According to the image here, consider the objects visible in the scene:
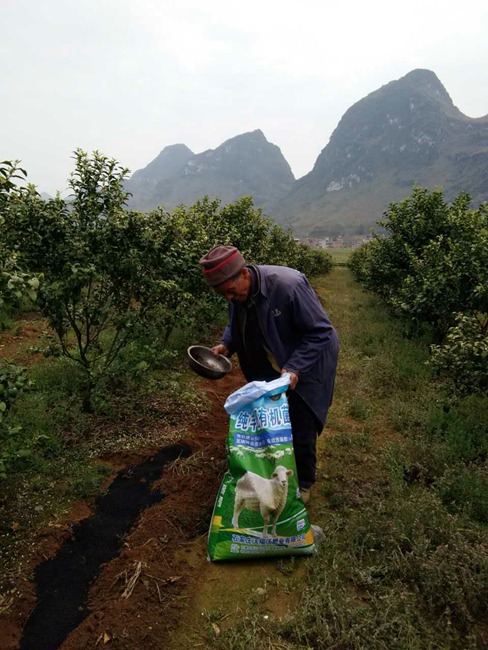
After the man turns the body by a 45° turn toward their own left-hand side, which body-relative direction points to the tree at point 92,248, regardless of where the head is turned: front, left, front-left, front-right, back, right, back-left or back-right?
back-right

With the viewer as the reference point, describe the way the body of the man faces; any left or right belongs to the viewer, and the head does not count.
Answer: facing the viewer and to the left of the viewer

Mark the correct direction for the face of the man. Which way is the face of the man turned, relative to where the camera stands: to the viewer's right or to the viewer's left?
to the viewer's left
